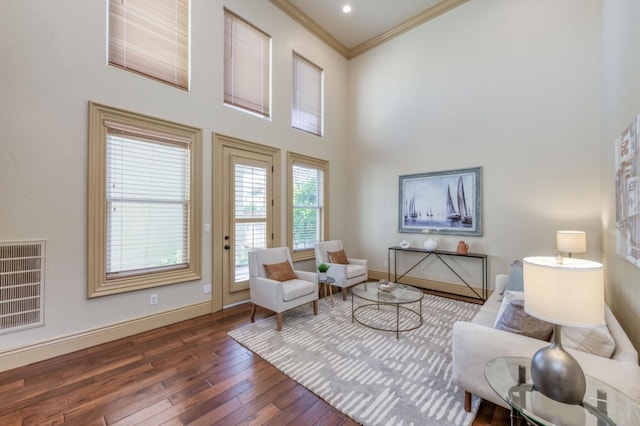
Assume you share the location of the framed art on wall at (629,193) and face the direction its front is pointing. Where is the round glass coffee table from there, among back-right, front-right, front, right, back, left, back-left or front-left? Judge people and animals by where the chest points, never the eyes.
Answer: front

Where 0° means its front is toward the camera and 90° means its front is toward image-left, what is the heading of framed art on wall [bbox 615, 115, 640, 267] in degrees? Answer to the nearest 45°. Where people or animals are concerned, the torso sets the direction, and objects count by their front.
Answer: approximately 90°

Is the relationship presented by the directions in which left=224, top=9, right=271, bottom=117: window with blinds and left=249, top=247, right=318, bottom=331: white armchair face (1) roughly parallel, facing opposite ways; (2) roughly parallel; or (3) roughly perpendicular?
roughly parallel

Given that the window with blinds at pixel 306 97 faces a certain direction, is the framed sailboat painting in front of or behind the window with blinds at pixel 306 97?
in front

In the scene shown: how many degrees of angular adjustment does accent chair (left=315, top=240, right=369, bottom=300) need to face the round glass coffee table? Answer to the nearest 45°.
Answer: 0° — it already faces it

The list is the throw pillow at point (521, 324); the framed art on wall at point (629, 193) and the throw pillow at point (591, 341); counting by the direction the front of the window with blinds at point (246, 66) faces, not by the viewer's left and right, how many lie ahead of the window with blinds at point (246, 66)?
3

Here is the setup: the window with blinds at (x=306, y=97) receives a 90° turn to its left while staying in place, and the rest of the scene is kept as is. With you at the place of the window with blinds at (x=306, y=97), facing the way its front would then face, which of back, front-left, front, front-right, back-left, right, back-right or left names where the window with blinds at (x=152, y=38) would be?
back

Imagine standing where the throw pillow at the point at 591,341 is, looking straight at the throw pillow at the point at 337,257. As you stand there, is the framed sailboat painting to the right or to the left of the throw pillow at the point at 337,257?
right

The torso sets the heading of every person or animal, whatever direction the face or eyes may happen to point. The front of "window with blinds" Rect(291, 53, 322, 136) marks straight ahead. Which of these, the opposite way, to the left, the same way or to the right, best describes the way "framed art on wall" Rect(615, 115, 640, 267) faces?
the opposite way

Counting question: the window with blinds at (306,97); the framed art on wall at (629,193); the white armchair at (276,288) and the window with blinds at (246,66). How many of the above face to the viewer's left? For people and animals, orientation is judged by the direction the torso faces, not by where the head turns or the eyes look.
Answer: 1

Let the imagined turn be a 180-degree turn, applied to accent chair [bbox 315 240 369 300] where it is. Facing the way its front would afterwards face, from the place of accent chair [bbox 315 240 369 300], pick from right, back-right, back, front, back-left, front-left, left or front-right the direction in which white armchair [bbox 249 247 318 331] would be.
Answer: left
